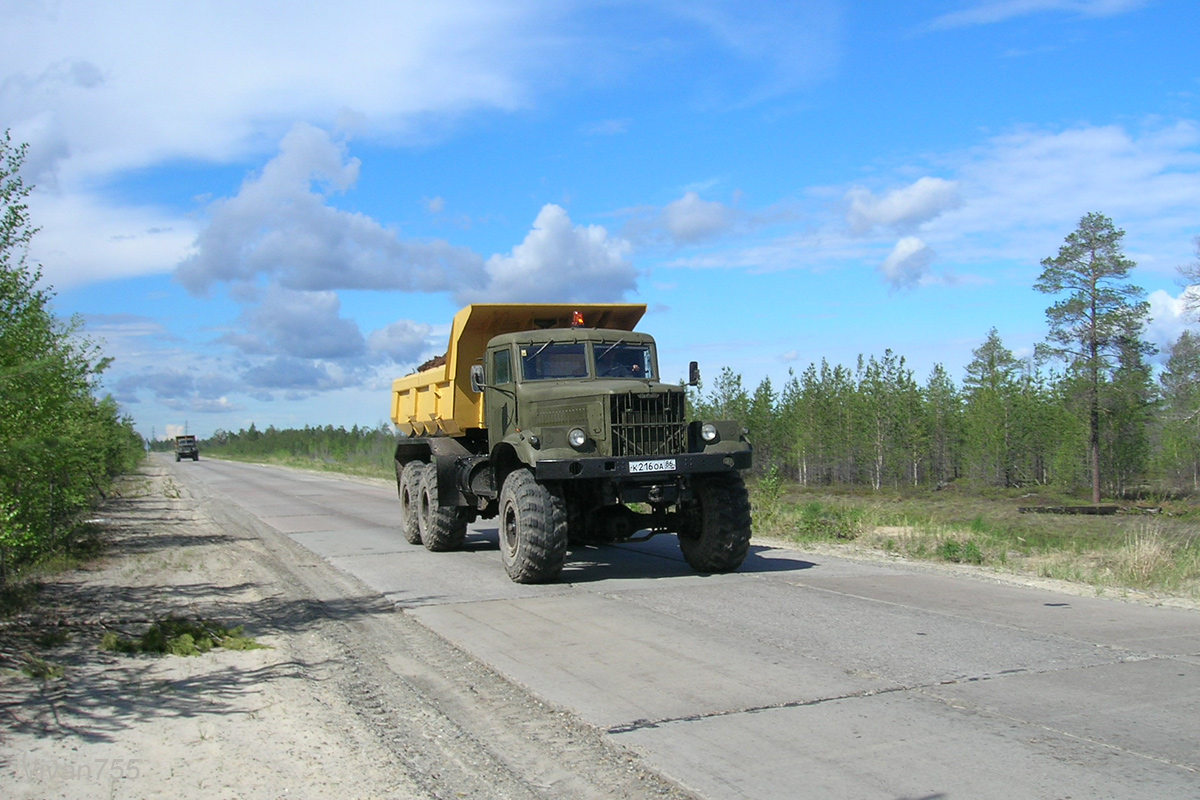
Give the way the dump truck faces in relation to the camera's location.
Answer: facing the viewer and to the right of the viewer
